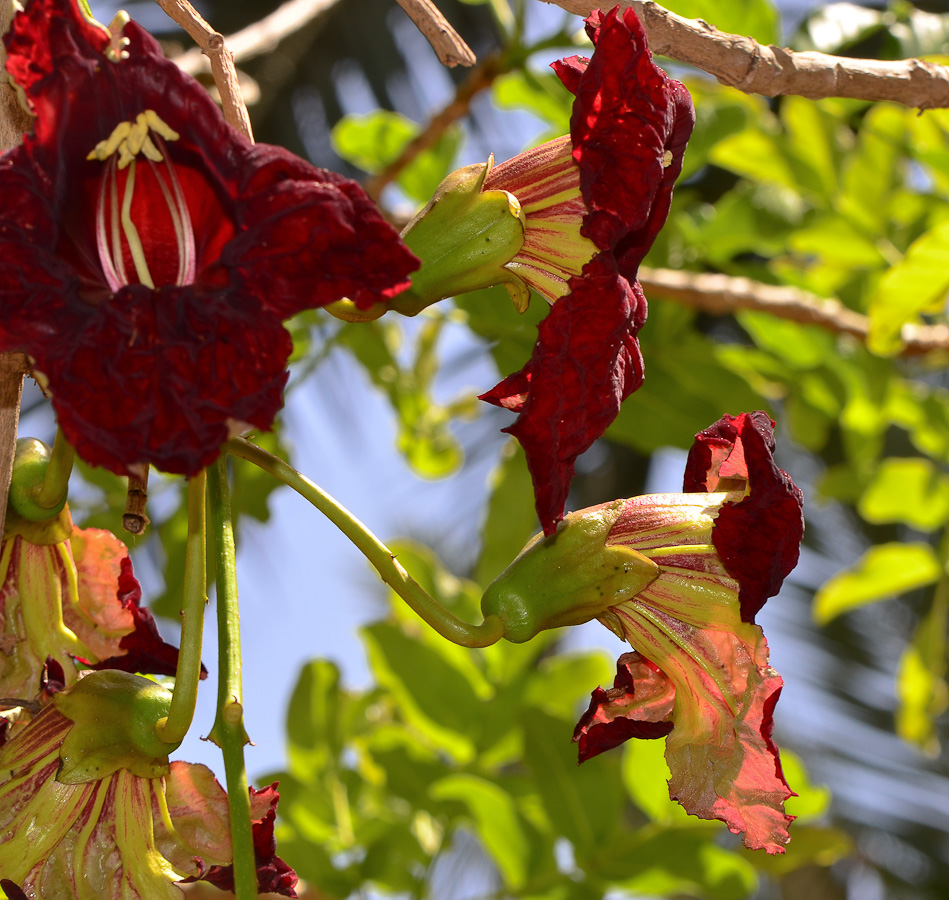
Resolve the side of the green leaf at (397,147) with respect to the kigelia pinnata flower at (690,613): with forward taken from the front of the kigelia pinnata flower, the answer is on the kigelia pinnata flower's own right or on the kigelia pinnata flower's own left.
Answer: on the kigelia pinnata flower's own left

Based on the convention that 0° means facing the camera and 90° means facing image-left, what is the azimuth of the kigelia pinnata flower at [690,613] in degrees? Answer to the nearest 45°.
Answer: approximately 270°

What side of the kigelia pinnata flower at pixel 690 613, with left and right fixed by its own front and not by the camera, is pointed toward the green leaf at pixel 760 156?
left
